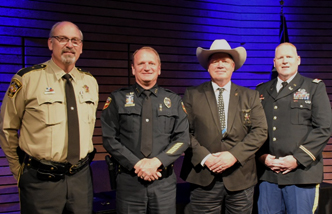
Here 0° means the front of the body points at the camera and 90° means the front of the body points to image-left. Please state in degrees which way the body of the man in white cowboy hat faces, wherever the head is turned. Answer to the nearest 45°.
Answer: approximately 0°

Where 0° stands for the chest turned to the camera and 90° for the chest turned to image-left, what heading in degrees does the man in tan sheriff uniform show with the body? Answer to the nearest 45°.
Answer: approximately 315°
